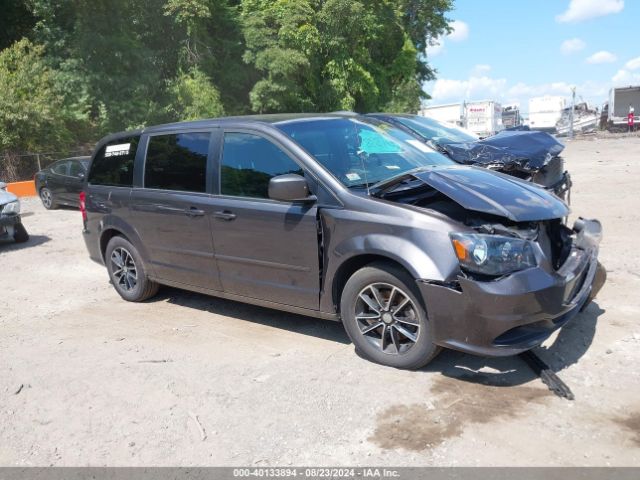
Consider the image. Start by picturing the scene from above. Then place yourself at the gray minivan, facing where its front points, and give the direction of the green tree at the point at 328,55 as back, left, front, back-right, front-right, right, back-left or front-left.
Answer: back-left

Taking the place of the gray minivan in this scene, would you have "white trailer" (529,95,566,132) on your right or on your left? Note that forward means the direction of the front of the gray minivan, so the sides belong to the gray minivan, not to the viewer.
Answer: on your left

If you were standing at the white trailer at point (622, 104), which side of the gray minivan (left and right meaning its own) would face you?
left

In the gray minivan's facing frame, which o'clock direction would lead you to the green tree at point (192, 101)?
The green tree is roughly at 7 o'clock from the gray minivan.

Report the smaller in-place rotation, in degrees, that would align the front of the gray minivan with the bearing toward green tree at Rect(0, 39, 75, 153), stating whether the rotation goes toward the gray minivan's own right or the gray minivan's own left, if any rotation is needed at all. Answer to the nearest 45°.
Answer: approximately 180°

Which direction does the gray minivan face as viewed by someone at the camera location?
facing the viewer and to the right of the viewer

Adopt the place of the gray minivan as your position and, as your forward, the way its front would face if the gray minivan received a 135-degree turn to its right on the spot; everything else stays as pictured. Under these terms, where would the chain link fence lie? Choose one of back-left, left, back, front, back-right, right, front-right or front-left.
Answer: front-right

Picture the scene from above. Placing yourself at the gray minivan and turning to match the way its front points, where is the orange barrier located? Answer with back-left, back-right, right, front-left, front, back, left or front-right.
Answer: back
